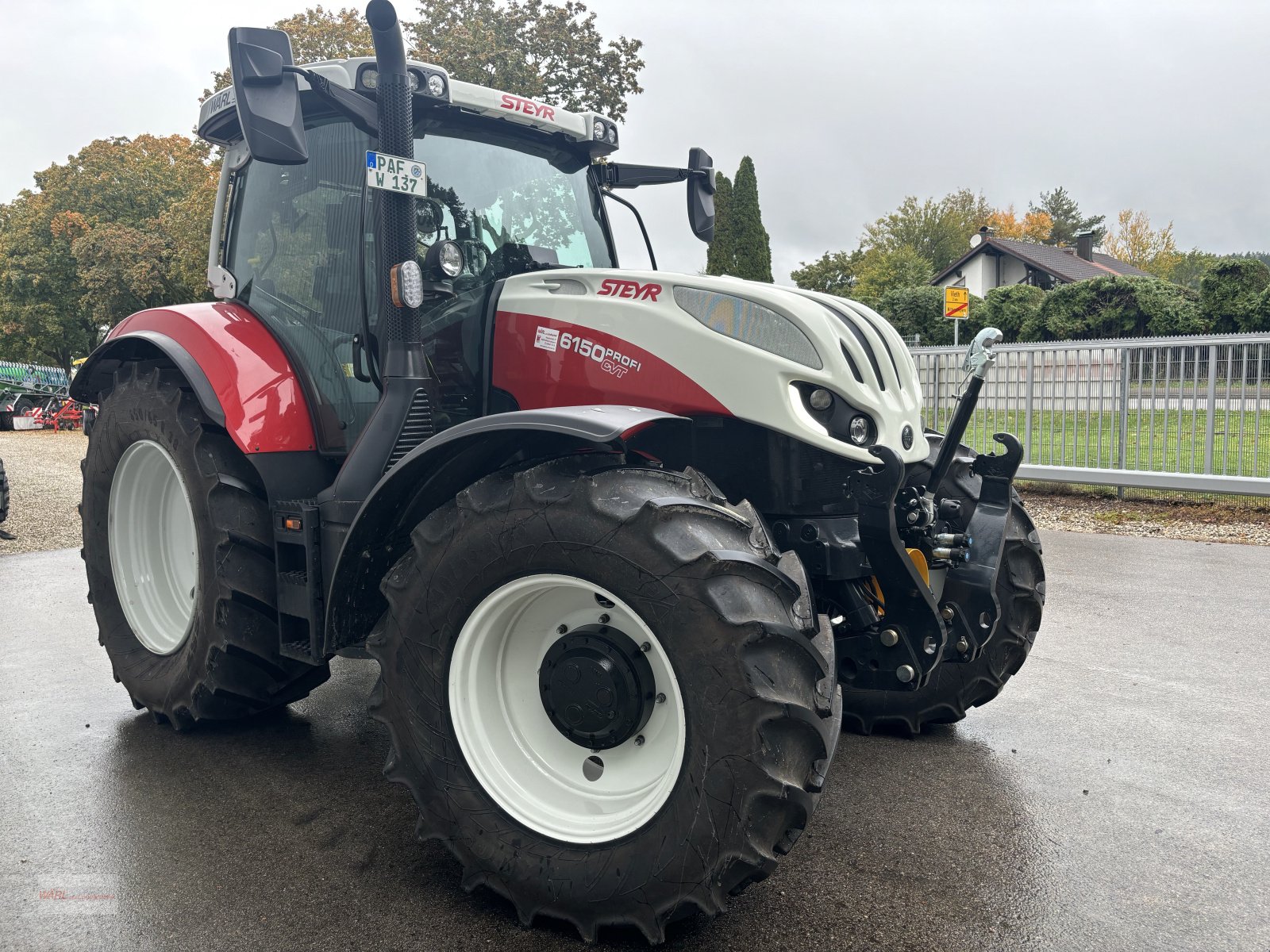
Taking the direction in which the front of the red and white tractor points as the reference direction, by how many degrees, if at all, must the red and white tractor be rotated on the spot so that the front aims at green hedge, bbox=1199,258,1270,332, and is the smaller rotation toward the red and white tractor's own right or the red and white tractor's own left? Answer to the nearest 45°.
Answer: approximately 90° to the red and white tractor's own left

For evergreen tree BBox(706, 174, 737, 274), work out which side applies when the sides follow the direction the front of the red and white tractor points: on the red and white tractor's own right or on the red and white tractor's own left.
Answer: on the red and white tractor's own left

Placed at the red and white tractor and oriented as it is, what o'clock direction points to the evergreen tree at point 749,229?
The evergreen tree is roughly at 8 o'clock from the red and white tractor.

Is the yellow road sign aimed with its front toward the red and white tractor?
yes

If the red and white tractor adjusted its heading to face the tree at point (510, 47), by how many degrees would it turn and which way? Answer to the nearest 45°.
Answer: approximately 135° to its left

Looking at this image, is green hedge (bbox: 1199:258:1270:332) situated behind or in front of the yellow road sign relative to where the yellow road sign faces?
behind

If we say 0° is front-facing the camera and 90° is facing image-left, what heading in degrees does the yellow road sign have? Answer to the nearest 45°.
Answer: approximately 0°

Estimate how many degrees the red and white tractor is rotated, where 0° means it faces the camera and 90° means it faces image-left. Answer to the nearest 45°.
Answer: approximately 315°
